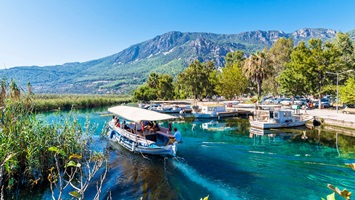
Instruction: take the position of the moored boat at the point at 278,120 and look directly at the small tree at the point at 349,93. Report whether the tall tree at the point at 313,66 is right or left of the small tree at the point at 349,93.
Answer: left

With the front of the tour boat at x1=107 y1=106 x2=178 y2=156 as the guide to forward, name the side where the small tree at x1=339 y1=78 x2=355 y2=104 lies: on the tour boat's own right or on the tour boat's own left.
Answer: on the tour boat's own right

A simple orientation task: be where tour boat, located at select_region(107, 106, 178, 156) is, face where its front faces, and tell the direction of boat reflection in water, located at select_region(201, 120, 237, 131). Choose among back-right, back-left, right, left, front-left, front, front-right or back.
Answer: right

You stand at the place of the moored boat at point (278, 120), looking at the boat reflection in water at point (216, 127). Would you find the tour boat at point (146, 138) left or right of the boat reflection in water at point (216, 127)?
left

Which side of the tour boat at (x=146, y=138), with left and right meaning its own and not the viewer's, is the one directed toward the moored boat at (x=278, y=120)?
right

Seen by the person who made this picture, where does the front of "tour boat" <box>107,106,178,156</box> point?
facing away from the viewer and to the left of the viewer

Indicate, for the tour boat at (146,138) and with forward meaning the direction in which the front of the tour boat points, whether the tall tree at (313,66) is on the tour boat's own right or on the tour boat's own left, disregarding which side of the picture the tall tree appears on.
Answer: on the tour boat's own right
